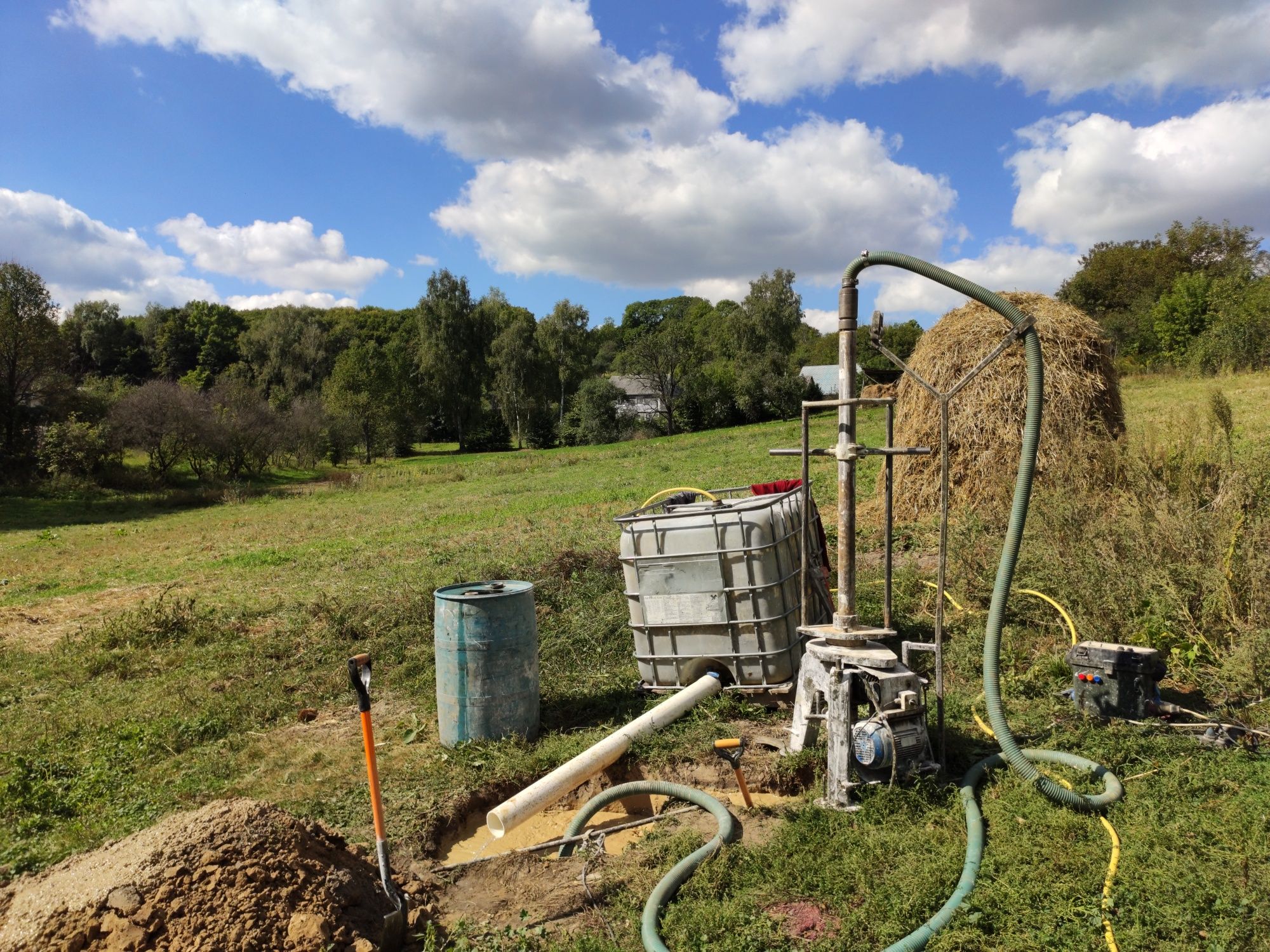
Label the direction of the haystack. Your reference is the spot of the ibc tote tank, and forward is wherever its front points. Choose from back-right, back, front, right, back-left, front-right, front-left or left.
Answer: back-left

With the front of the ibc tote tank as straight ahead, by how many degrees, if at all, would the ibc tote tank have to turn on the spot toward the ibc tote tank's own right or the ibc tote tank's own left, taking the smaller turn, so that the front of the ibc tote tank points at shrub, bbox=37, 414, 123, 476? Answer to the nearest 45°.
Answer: approximately 135° to the ibc tote tank's own right

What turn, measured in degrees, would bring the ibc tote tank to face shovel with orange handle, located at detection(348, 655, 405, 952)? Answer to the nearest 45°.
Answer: approximately 45° to its right

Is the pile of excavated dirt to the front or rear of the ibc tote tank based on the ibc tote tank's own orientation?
to the front

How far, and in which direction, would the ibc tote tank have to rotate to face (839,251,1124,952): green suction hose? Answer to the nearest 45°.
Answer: approximately 45° to its left

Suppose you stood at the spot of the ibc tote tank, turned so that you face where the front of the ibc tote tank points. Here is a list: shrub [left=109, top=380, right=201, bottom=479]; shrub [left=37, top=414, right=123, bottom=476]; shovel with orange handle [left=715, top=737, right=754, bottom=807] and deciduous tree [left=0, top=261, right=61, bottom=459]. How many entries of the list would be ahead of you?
1

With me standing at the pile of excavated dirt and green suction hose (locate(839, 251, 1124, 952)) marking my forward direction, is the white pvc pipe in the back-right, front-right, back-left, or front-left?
front-left

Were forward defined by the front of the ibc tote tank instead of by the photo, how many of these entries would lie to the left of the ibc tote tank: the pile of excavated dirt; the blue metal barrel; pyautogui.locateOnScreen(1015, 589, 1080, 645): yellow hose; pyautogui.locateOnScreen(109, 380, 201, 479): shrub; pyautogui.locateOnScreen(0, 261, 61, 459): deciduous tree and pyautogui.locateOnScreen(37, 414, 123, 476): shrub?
1

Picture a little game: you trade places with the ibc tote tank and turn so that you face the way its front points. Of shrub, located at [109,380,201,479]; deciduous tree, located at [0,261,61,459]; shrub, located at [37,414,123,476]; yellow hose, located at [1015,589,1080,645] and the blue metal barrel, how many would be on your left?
1

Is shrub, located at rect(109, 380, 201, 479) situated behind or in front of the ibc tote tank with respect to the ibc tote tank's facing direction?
behind

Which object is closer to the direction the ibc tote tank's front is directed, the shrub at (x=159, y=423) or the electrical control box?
the electrical control box

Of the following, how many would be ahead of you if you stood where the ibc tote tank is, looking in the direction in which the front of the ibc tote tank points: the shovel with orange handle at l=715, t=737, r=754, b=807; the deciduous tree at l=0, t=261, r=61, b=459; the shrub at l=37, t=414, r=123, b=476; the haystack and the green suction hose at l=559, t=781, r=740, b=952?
2

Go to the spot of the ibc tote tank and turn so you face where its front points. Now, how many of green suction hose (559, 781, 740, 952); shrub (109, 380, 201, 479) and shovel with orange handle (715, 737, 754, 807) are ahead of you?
2

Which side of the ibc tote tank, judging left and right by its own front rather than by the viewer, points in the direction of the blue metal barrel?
right

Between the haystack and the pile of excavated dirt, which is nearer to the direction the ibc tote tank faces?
the pile of excavated dirt

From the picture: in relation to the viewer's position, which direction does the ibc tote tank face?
facing the viewer

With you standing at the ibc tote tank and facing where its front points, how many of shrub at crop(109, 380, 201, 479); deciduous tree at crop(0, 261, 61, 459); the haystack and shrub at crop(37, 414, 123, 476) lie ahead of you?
0

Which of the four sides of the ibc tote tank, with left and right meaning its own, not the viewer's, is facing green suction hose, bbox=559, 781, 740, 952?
front

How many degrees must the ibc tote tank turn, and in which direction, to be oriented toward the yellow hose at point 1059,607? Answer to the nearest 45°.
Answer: approximately 90° to its left
